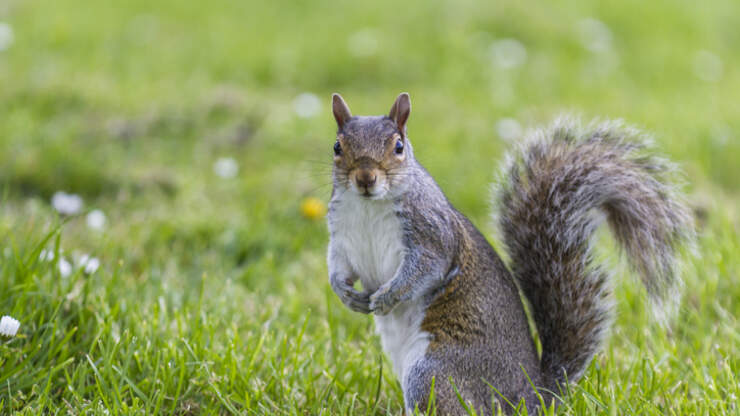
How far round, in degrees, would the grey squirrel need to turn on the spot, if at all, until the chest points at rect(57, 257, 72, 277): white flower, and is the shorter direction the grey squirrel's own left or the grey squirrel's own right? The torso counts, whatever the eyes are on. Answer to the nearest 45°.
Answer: approximately 45° to the grey squirrel's own right

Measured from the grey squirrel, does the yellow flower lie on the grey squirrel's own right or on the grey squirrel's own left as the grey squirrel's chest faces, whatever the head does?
on the grey squirrel's own right

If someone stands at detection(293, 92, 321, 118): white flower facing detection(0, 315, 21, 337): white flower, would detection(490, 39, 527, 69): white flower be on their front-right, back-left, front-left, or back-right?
back-left

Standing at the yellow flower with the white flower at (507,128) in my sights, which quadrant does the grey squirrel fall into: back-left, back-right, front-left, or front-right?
back-right

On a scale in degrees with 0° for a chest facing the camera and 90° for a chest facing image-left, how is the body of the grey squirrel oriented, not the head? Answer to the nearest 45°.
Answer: approximately 45°
